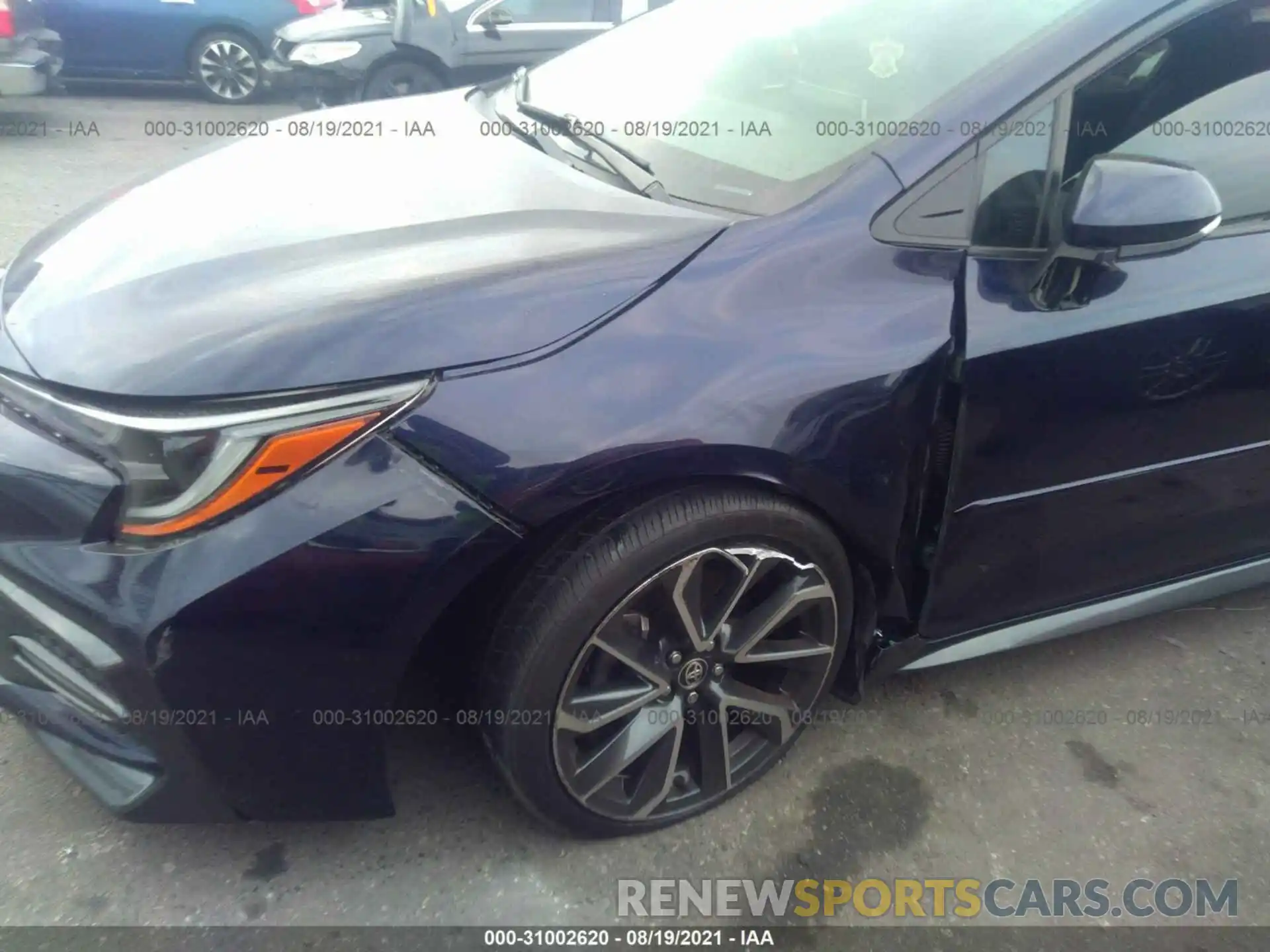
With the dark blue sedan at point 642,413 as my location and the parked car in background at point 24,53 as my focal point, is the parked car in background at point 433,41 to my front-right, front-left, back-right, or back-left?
front-right

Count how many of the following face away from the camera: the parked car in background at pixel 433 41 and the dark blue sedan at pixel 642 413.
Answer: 0

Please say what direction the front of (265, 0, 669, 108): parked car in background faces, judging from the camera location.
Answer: facing the viewer and to the left of the viewer

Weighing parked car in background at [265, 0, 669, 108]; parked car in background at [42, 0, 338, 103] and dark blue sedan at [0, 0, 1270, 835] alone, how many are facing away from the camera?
0

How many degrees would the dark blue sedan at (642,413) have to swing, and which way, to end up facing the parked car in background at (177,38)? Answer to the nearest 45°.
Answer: approximately 90° to its right

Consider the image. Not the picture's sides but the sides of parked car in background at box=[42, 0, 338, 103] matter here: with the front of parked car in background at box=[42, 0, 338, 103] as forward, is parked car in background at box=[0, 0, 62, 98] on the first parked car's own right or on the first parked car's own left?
on the first parked car's own left

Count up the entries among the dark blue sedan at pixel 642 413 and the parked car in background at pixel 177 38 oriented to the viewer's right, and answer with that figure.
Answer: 0

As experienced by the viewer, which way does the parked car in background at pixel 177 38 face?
facing to the left of the viewer

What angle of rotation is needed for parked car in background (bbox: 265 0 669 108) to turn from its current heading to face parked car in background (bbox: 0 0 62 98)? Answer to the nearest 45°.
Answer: approximately 45° to its right

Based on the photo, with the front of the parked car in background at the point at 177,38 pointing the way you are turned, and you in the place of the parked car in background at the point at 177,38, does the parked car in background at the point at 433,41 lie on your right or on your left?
on your left

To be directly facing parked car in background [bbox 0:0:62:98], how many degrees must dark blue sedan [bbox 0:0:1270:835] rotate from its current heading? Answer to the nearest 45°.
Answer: approximately 90° to its right
